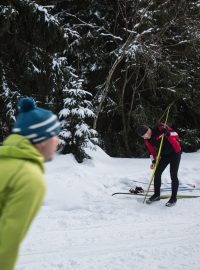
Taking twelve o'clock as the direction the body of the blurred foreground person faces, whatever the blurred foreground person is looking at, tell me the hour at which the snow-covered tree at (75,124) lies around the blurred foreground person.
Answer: The snow-covered tree is roughly at 11 o'clock from the blurred foreground person.

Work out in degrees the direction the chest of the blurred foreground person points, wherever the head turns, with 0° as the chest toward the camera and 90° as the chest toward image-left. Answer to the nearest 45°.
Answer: approximately 225°
